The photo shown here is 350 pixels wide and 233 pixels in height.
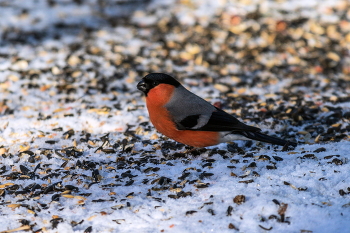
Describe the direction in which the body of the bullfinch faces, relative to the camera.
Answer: to the viewer's left
